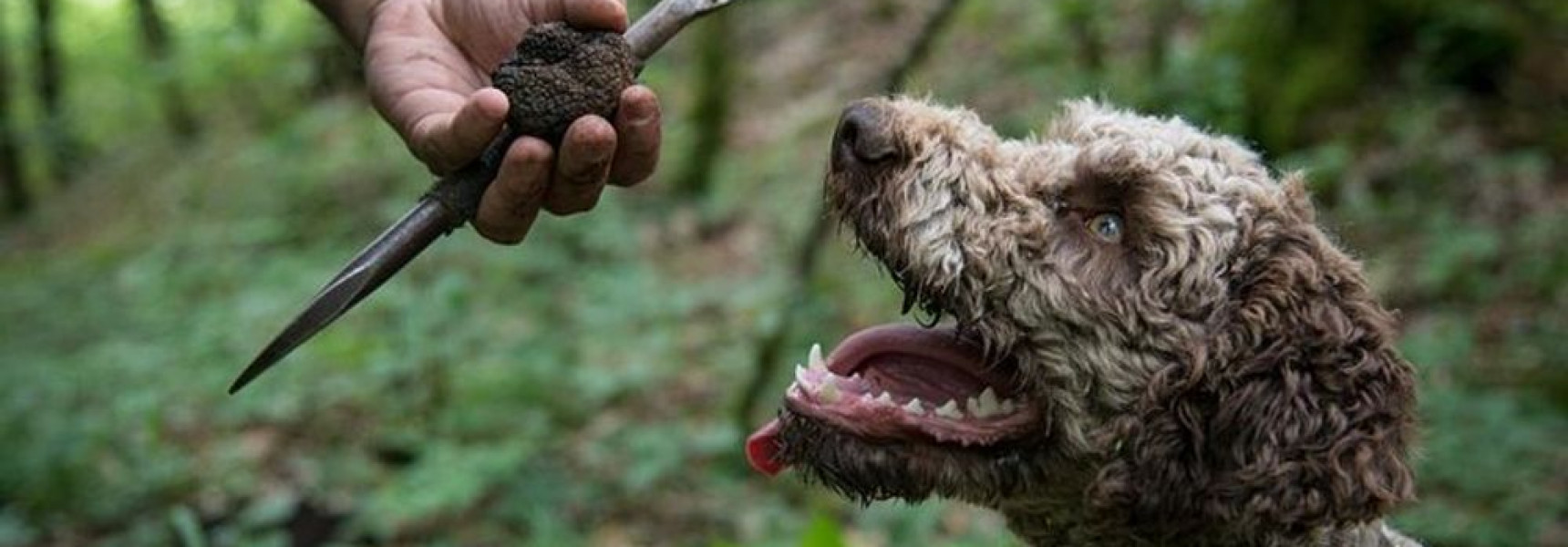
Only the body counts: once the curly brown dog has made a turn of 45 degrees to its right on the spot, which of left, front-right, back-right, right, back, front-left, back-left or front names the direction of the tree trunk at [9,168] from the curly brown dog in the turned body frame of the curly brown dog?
front

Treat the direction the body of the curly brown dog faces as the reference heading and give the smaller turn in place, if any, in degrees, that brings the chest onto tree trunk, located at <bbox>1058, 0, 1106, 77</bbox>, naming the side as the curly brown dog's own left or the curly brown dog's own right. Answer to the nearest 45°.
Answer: approximately 90° to the curly brown dog's own right

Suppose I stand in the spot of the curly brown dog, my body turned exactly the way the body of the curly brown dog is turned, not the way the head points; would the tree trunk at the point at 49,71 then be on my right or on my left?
on my right

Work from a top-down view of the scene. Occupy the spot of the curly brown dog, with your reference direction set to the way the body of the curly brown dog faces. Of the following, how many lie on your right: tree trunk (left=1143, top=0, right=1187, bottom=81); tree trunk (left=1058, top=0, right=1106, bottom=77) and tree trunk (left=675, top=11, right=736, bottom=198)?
3

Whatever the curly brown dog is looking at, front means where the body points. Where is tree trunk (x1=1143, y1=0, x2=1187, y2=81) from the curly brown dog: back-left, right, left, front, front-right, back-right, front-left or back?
right

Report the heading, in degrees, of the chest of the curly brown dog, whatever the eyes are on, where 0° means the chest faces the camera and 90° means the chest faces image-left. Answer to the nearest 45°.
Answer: approximately 90°

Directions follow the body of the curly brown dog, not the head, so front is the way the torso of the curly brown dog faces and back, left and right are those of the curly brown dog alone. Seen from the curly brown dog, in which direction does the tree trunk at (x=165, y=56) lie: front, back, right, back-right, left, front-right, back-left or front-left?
front-right
